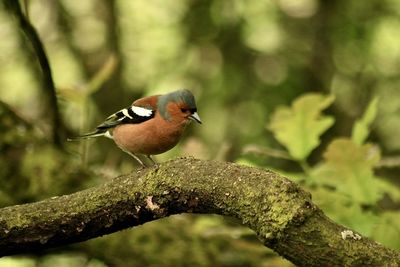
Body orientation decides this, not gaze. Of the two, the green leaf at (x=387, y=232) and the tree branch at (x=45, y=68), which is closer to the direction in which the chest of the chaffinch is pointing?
the green leaf

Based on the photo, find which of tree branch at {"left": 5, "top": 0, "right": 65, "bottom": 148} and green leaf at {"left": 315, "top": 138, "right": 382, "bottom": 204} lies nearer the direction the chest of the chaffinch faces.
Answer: the green leaf

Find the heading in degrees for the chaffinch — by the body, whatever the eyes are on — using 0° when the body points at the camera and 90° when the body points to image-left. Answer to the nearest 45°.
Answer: approximately 270°

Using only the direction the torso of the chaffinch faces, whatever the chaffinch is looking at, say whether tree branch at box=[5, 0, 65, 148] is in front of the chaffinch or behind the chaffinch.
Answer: behind

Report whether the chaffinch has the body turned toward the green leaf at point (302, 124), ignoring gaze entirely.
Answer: yes
